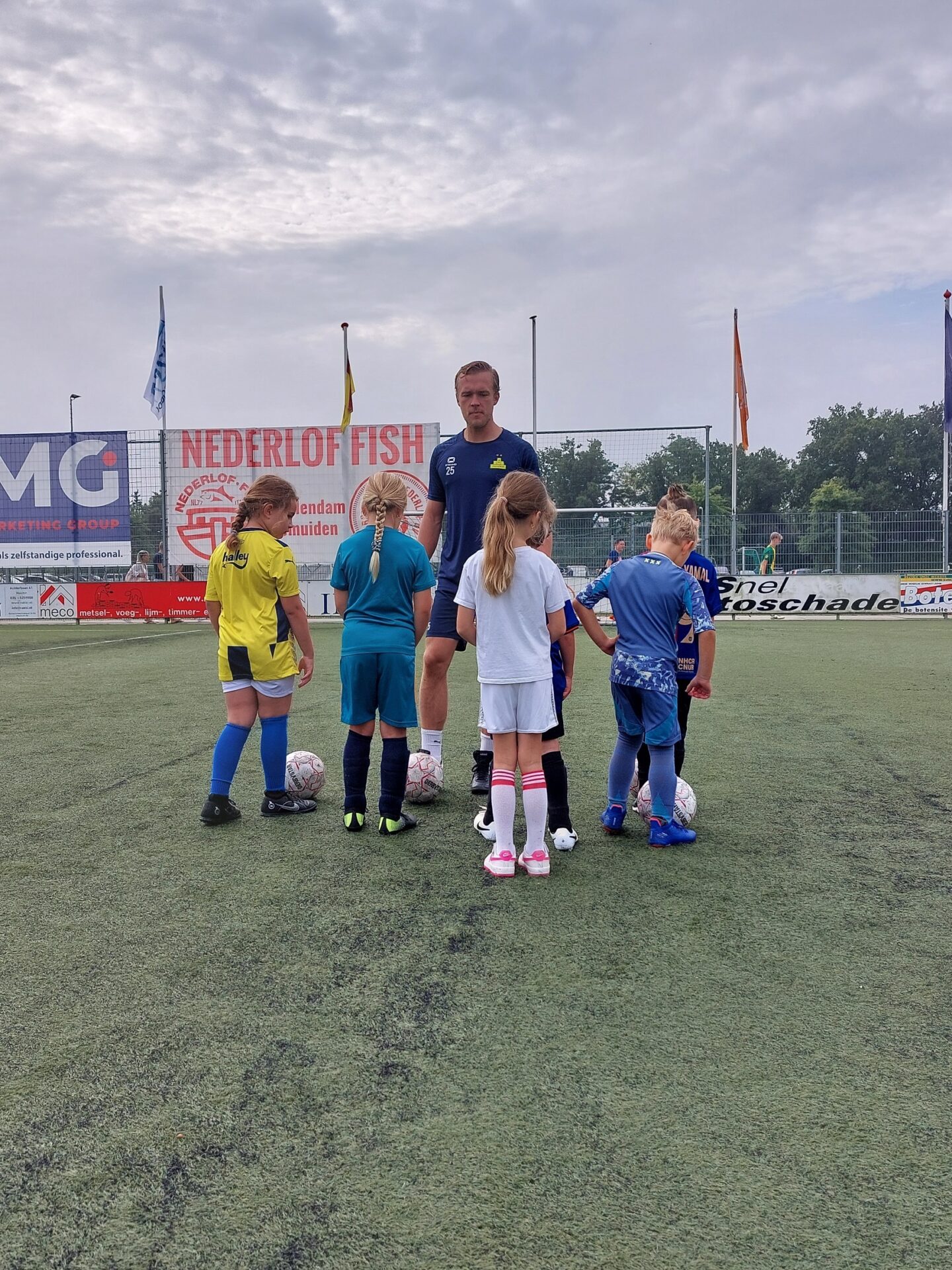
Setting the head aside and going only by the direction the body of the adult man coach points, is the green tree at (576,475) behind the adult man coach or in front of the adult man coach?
behind

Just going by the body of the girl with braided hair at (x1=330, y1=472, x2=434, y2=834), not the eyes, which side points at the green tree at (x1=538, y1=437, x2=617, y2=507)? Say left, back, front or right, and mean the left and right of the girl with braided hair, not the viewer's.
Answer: front

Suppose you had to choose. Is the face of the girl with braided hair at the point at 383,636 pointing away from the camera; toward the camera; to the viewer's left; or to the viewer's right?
away from the camera

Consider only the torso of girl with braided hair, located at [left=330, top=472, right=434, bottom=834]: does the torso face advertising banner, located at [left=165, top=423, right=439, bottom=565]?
yes

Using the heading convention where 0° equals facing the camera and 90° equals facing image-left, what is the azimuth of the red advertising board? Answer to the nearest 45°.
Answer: approximately 0°

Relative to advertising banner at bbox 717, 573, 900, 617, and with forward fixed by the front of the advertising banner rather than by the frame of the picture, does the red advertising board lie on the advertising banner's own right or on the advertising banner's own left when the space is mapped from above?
on the advertising banner's own right

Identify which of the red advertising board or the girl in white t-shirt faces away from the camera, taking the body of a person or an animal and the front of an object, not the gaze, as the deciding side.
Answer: the girl in white t-shirt
